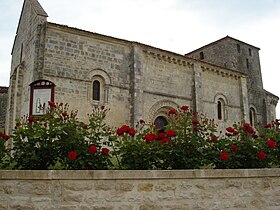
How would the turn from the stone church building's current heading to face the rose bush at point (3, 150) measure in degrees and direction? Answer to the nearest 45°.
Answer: approximately 45° to its right

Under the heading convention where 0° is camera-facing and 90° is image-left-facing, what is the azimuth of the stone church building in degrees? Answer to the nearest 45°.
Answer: approximately 45°

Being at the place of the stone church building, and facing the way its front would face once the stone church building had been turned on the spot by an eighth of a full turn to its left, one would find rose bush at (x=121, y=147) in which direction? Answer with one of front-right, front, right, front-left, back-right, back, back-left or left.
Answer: front
